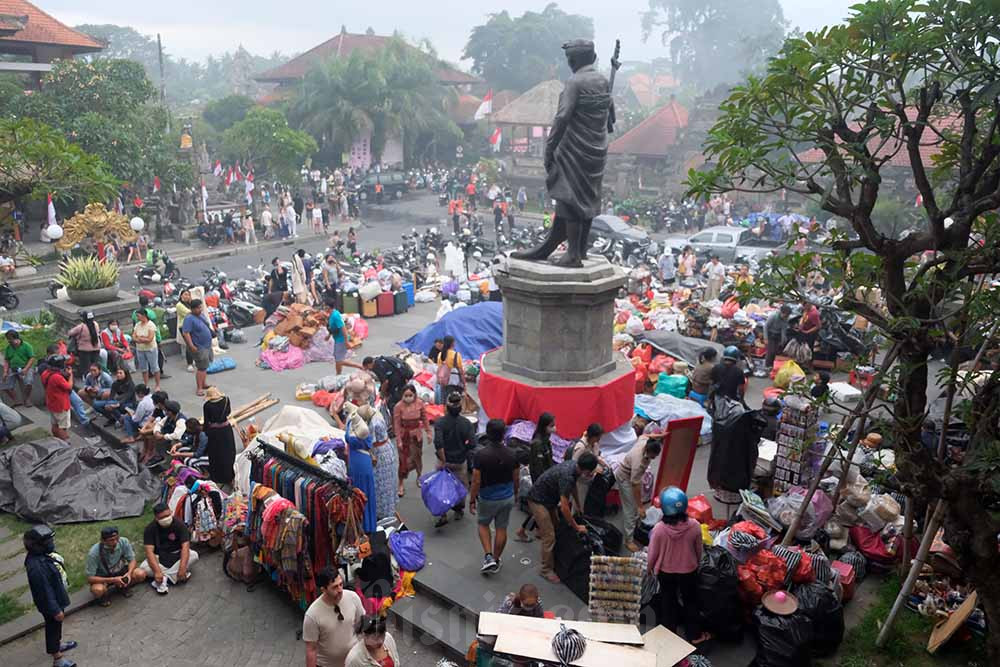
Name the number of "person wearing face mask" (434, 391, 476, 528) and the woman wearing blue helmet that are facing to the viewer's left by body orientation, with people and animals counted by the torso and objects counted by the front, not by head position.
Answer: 0

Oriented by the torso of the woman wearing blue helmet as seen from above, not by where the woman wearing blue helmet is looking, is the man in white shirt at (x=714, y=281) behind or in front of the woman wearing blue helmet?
in front

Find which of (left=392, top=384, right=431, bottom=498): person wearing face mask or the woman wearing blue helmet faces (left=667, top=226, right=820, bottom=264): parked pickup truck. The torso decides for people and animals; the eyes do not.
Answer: the woman wearing blue helmet

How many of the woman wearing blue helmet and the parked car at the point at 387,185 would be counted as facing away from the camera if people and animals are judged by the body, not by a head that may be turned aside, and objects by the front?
1

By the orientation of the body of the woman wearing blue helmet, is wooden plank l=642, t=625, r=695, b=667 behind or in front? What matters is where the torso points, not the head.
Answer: behind

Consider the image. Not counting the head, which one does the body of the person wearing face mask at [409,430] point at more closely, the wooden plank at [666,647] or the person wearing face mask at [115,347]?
the wooden plank

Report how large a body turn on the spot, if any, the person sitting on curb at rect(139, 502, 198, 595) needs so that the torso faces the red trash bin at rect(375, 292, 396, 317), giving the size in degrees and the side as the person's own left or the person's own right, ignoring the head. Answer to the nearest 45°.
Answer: approximately 135° to the person's own left

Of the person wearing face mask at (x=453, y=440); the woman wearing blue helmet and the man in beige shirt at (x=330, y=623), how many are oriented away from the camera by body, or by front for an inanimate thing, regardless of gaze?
1

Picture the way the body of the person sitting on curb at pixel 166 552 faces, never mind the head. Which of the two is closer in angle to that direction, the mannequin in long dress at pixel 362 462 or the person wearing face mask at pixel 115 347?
the mannequin in long dress

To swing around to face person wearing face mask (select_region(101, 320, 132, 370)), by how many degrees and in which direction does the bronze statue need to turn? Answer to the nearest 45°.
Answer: approximately 45° to its left

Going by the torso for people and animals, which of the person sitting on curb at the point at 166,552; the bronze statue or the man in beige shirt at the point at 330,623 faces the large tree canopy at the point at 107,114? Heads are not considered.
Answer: the bronze statue

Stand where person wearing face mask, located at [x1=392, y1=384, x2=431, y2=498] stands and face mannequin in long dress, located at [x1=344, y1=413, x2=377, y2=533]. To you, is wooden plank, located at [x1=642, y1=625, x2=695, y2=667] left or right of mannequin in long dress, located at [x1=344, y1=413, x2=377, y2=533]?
left

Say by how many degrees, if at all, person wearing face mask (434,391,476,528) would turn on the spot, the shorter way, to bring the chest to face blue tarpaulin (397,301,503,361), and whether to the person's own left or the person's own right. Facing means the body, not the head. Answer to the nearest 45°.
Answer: approximately 180°

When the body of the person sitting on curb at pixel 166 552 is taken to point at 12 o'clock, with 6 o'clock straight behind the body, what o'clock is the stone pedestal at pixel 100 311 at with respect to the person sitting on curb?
The stone pedestal is roughly at 6 o'clock from the person sitting on curb.

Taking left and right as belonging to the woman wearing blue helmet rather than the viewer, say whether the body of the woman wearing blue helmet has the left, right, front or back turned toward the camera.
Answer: back

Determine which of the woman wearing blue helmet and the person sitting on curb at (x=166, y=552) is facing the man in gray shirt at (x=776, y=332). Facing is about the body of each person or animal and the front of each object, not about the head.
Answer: the woman wearing blue helmet

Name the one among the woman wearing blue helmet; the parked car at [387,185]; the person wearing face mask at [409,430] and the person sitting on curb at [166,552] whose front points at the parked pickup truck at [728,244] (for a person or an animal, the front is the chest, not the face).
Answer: the woman wearing blue helmet
